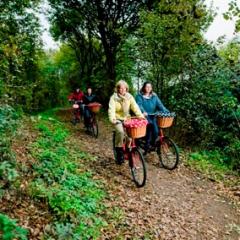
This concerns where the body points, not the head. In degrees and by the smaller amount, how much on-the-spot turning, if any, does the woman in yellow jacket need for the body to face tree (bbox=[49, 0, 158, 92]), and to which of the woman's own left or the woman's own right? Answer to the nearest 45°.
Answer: approximately 135° to the woman's own left

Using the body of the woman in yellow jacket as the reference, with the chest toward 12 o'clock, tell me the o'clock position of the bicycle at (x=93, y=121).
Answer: The bicycle is roughly at 7 o'clock from the woman in yellow jacket.

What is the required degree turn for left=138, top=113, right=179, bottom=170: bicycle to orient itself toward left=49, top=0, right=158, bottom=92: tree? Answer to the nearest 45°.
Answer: approximately 135° to its left

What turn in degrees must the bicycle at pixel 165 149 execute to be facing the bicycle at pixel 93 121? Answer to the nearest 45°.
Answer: approximately 180°

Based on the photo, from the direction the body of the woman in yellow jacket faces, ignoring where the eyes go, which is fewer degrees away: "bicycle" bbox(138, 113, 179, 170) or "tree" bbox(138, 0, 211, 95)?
the bicycle

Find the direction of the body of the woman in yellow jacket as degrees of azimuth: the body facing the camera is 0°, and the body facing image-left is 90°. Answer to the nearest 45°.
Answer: approximately 315°

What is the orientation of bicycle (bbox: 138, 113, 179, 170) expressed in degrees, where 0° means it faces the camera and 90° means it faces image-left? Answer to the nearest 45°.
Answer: approximately 315°

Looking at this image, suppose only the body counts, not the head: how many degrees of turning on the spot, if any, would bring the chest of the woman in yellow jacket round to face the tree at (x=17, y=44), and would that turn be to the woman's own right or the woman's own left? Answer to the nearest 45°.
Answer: approximately 180°
